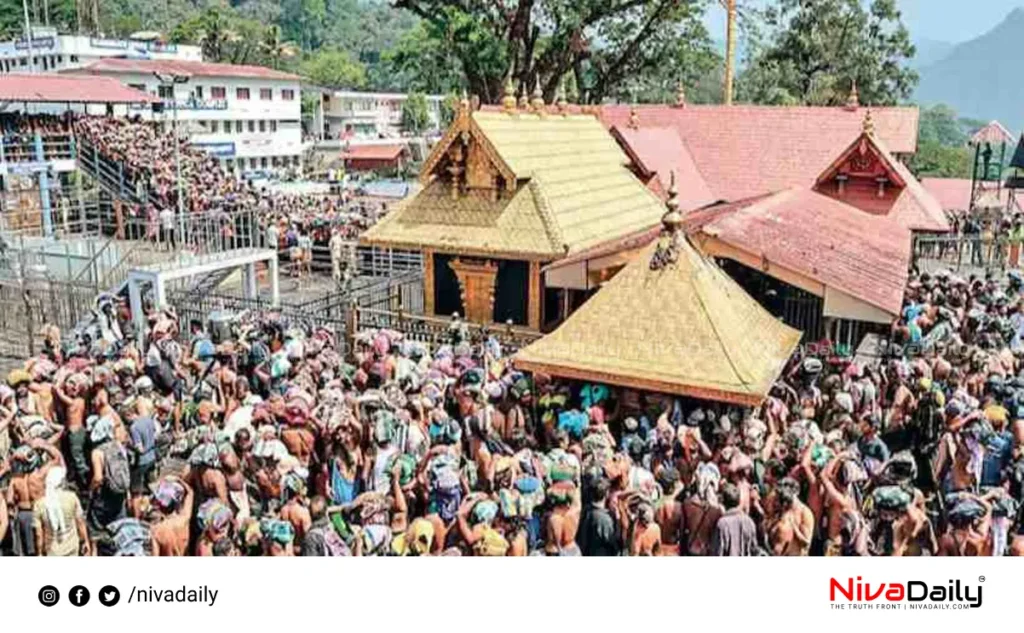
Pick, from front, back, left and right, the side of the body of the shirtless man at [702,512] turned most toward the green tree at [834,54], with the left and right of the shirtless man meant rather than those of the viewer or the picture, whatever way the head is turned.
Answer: front

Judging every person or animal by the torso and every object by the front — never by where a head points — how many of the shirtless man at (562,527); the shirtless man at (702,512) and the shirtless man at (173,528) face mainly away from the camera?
3

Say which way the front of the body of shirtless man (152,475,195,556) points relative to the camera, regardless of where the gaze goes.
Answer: away from the camera

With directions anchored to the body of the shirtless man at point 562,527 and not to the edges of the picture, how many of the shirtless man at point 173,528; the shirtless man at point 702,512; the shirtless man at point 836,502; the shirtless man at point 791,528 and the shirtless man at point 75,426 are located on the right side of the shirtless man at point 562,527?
3

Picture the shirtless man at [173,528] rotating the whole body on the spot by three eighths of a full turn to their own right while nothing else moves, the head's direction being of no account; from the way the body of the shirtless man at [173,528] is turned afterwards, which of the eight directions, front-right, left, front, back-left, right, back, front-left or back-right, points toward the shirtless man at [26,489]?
back

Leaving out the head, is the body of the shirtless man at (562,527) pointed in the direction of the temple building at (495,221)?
yes

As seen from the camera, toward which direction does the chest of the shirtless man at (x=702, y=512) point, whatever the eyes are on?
away from the camera

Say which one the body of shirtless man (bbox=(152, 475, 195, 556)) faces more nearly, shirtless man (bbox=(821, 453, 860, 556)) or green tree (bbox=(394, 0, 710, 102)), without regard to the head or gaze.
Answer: the green tree

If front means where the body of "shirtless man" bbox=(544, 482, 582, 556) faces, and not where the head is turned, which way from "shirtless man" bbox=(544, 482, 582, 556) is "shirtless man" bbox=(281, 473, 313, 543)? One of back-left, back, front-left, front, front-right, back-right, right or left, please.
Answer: left

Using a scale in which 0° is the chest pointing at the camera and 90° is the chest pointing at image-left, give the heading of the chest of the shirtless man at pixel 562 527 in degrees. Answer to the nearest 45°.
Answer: approximately 180°

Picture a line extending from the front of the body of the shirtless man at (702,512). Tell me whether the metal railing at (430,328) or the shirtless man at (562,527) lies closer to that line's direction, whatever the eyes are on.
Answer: the metal railing

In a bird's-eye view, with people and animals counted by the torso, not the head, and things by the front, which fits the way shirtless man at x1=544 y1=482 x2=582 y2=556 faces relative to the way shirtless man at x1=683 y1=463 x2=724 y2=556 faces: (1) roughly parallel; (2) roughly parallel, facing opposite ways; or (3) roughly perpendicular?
roughly parallel

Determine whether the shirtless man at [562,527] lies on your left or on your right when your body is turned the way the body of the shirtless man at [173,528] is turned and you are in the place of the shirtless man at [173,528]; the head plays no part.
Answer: on your right

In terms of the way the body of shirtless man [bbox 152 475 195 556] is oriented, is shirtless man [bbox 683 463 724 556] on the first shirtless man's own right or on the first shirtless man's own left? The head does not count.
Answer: on the first shirtless man's own right

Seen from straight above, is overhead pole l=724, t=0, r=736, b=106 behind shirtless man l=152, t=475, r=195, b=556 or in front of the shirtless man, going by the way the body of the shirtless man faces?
in front

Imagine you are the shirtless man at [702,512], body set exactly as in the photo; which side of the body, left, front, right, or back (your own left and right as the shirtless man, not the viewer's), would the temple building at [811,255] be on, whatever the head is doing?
front

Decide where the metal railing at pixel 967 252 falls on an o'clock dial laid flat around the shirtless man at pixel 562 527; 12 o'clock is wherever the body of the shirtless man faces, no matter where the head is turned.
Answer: The metal railing is roughly at 1 o'clock from the shirtless man.

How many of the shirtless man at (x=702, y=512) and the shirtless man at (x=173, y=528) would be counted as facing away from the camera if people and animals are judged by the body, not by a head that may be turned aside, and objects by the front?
2

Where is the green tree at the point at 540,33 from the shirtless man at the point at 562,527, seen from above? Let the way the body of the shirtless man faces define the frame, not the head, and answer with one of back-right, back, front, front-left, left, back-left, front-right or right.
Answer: front
